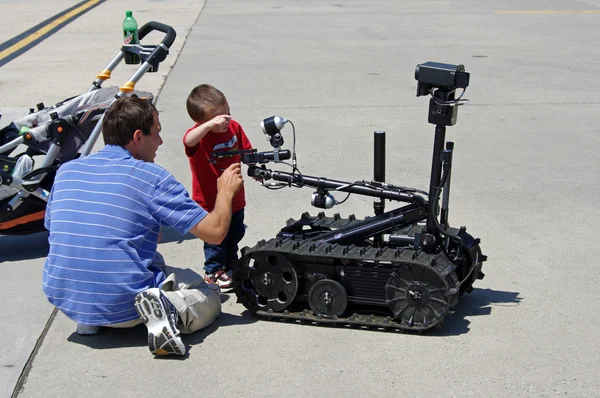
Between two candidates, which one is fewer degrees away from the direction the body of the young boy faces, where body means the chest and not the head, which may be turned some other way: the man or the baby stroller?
the man

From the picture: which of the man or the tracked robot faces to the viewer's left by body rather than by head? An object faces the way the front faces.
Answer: the tracked robot

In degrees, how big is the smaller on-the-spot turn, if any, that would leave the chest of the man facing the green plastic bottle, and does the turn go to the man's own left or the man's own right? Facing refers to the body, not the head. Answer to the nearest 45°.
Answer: approximately 45° to the man's own left

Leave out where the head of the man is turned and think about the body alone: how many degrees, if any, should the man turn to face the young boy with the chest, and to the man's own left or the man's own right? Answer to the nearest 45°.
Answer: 0° — they already face them

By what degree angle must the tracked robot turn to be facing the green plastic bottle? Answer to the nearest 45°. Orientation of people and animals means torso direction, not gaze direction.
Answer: approximately 45° to its right

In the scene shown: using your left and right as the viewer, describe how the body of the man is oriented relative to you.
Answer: facing away from the viewer and to the right of the viewer

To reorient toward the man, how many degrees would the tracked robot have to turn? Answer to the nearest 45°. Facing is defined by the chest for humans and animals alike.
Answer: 0° — it already faces them

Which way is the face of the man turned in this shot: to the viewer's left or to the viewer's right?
to the viewer's right

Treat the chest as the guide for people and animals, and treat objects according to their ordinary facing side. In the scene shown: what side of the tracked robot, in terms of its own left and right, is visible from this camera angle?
left
